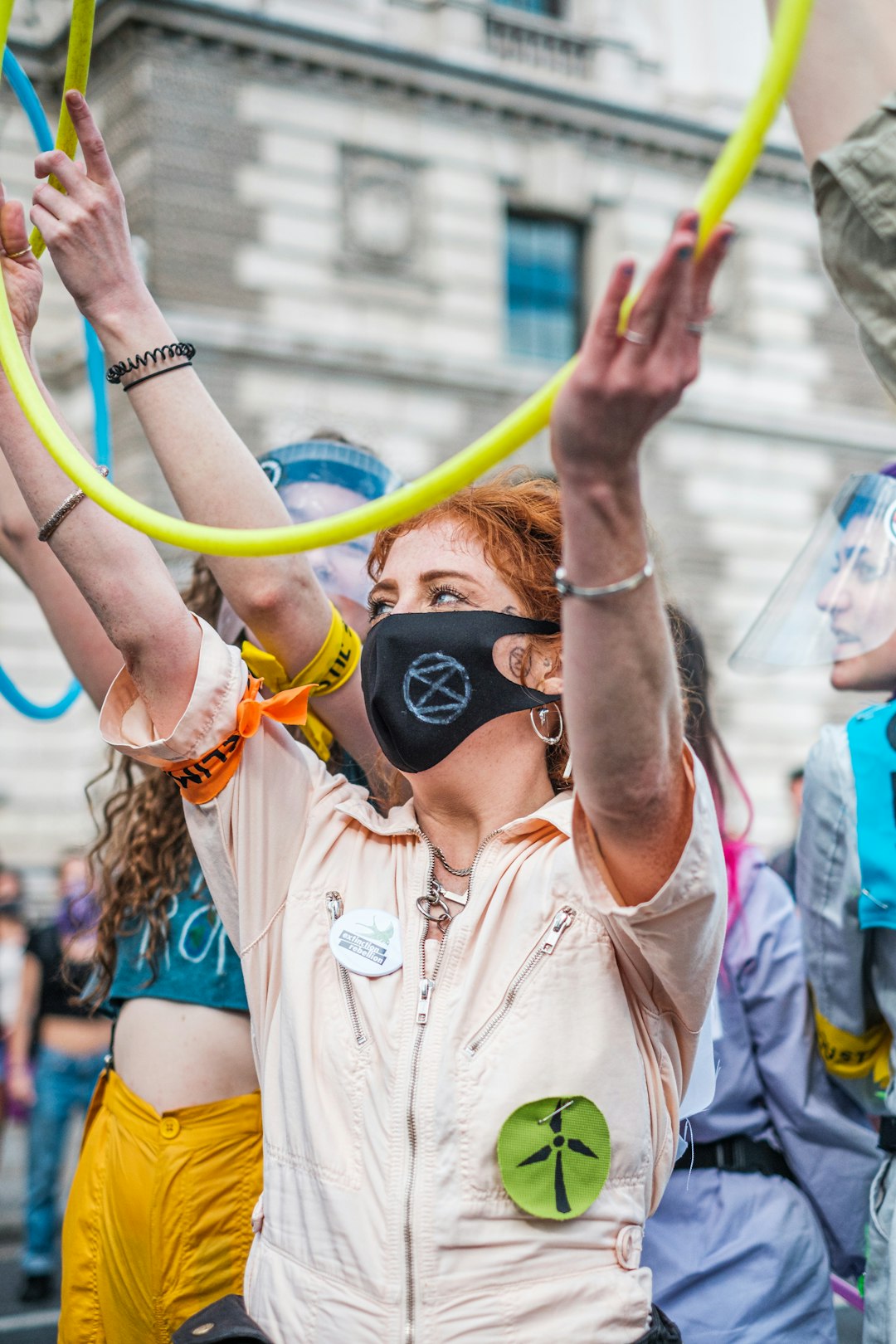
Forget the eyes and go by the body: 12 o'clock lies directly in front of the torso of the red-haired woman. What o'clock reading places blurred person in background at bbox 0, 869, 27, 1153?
The blurred person in background is roughly at 4 o'clock from the red-haired woman.

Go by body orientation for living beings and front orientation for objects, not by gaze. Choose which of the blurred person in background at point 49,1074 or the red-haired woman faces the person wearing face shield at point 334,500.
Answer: the blurred person in background

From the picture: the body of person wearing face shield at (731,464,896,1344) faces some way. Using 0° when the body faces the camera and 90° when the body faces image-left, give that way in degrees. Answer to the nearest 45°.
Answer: approximately 45°

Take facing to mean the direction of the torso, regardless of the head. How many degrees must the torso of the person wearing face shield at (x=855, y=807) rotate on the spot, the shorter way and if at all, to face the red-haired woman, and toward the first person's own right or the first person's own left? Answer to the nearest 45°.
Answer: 0° — they already face them

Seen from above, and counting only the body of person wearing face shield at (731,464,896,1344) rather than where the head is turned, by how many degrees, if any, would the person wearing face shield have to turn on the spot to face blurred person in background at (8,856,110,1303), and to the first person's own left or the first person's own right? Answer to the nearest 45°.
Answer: approximately 90° to the first person's own right

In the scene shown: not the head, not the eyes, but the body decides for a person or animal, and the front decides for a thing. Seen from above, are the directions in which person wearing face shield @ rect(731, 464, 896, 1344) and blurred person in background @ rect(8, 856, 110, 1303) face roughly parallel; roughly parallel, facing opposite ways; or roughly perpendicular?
roughly perpendicular
